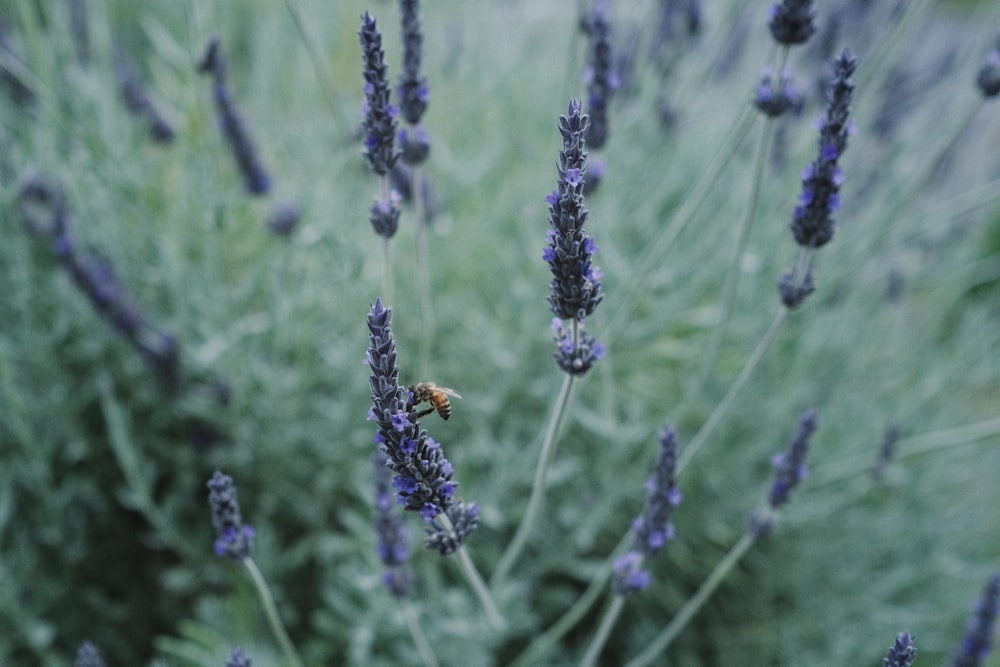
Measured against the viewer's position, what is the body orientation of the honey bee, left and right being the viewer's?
facing to the left of the viewer
